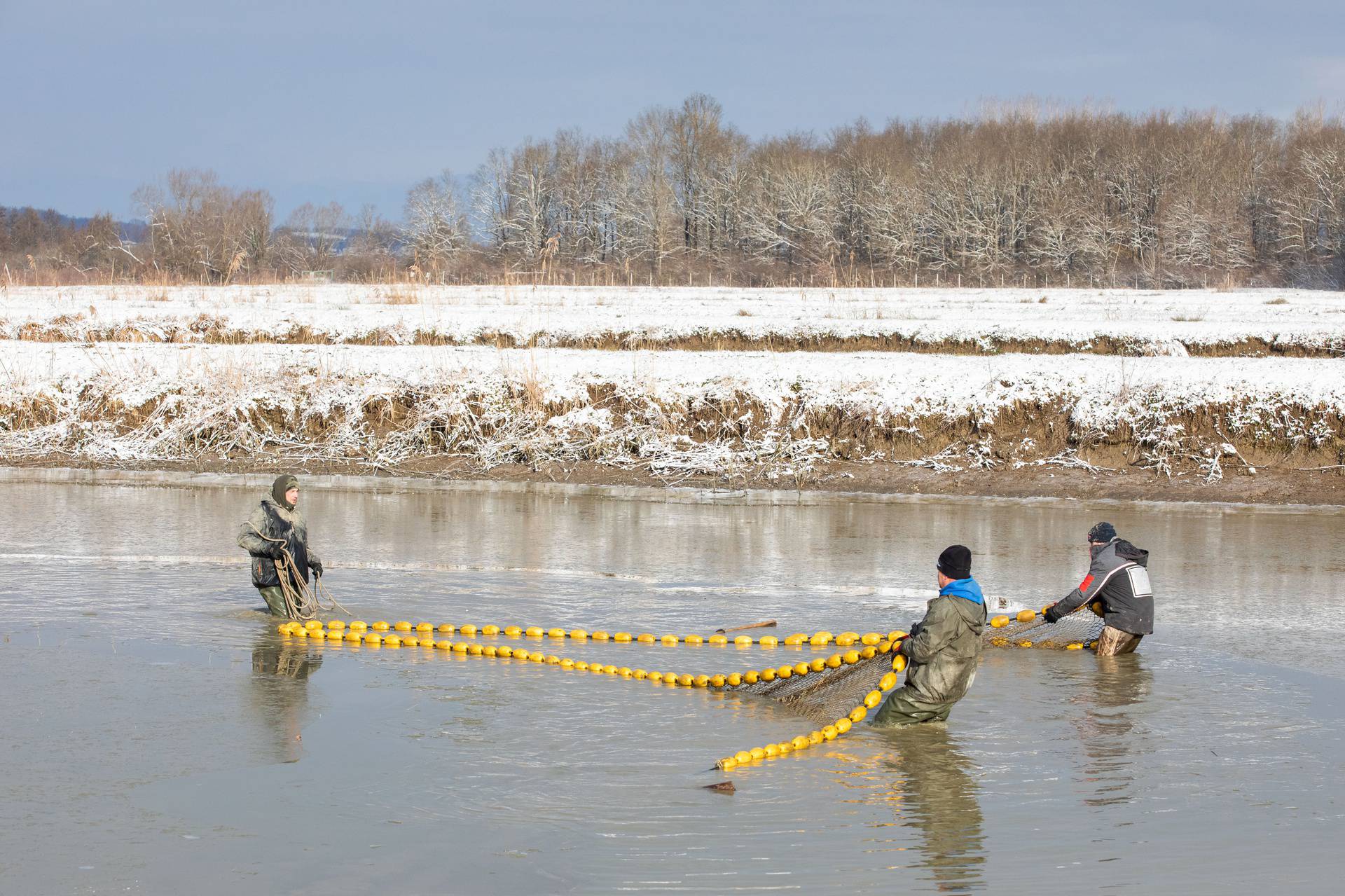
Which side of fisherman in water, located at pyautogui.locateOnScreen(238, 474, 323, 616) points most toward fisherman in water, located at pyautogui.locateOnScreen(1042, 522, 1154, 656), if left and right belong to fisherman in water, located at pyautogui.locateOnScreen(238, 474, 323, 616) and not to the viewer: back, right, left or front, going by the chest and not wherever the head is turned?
front

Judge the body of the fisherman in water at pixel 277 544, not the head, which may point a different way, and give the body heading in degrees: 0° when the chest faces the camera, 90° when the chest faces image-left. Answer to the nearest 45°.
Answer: approximately 315°
